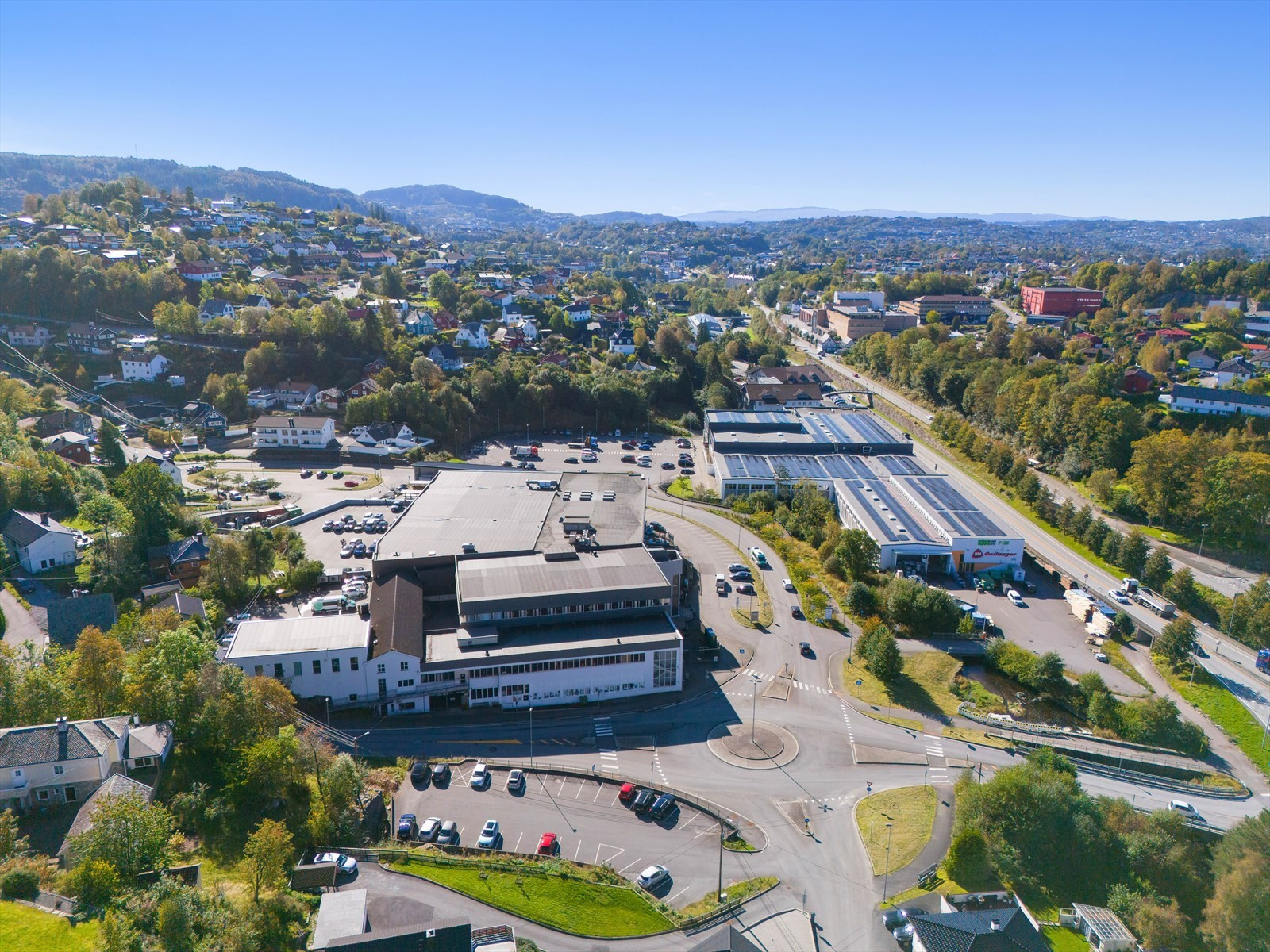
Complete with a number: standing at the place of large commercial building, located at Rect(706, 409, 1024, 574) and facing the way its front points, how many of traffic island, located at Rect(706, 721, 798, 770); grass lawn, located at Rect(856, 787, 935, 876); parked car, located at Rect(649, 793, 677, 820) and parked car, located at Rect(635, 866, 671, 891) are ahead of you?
4

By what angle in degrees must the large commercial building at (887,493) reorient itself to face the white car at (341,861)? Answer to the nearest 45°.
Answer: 0° — it already faces it

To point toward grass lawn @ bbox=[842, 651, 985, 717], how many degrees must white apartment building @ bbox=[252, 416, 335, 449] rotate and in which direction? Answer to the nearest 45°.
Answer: approximately 45° to its left

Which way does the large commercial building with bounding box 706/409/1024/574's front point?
toward the camera

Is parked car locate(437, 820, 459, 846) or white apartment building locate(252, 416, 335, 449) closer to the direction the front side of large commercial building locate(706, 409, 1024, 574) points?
the parked car

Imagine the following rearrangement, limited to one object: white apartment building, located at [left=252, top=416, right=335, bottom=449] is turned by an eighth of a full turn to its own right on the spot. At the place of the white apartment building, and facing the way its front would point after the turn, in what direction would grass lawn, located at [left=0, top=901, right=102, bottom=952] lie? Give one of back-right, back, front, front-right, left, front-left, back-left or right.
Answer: front-left

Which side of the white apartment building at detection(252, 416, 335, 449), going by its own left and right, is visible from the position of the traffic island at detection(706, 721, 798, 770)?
front

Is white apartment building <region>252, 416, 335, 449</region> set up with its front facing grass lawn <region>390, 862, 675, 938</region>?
yes

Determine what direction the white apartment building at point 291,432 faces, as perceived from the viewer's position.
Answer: facing the viewer

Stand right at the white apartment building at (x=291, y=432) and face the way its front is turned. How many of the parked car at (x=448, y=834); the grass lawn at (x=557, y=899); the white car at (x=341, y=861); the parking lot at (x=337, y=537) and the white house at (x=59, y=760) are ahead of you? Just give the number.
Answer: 5

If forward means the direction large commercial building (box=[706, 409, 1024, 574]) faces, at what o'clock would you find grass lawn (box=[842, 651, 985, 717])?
The grass lawn is roughly at 12 o'clock from the large commercial building.

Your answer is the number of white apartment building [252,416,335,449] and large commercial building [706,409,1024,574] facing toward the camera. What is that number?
2
